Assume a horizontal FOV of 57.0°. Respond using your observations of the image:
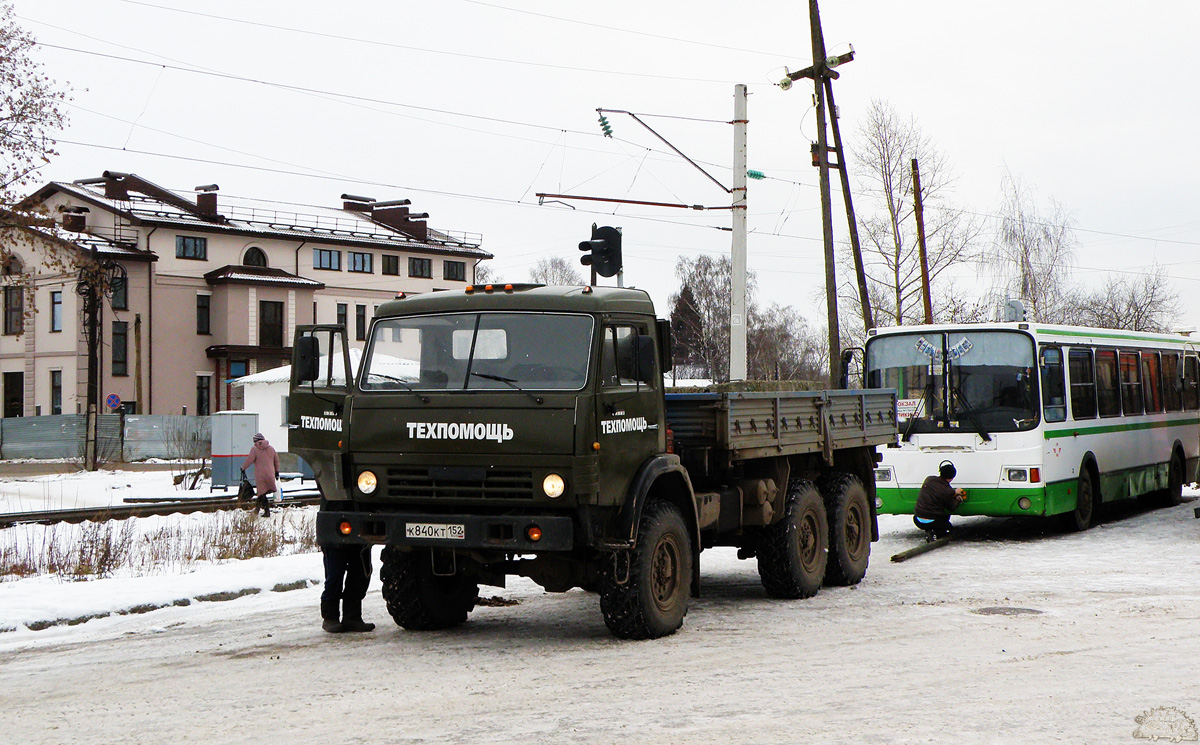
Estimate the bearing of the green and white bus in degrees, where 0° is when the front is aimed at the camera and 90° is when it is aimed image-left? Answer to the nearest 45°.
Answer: approximately 45°

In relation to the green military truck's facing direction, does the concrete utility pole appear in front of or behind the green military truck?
behind

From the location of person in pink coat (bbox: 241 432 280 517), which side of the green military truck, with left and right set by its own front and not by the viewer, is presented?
right

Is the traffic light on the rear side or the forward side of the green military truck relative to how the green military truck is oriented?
on the rear side

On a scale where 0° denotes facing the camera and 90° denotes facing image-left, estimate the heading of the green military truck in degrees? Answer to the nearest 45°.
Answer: approximately 45°

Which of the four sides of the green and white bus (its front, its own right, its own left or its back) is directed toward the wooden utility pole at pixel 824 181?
right
